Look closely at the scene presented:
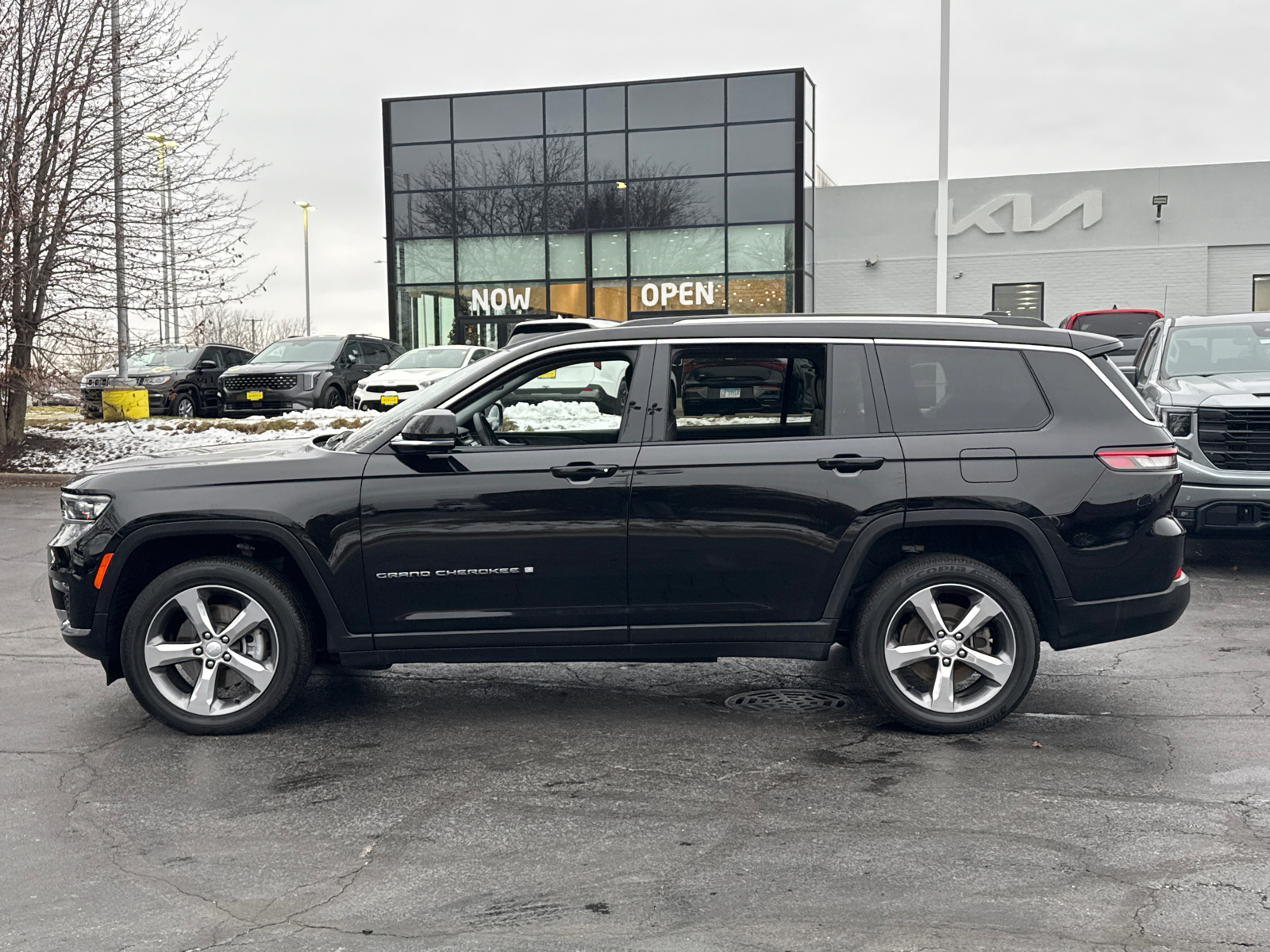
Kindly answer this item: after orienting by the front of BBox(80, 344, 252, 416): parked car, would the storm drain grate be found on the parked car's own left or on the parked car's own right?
on the parked car's own left

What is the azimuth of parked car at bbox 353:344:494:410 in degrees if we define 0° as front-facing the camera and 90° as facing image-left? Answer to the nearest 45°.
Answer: approximately 45°

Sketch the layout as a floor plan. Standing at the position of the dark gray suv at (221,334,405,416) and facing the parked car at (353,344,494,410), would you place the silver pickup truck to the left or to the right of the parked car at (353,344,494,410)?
right

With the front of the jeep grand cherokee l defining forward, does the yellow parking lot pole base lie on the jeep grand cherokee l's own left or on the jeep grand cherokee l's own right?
on the jeep grand cherokee l's own right

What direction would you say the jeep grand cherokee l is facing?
to the viewer's left

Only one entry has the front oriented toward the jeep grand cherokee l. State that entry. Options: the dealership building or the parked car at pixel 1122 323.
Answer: the dealership building

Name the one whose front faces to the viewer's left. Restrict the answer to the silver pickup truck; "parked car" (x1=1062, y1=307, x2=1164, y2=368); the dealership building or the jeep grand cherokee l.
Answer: the jeep grand cherokee l

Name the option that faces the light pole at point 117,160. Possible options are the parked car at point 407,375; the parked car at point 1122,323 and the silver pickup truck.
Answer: the parked car at point 407,375
